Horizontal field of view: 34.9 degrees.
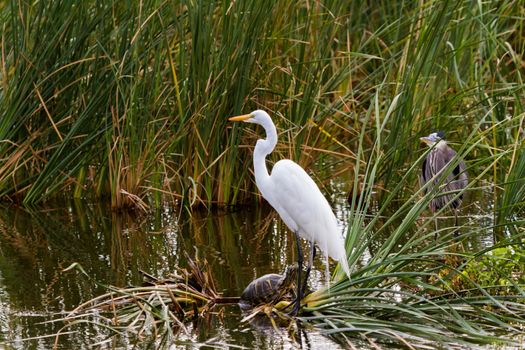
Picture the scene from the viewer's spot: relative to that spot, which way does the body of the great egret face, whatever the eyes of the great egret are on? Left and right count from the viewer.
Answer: facing to the left of the viewer

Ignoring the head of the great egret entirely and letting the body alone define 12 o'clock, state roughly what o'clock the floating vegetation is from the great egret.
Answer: The floating vegetation is roughly at 11 o'clock from the great egret.
